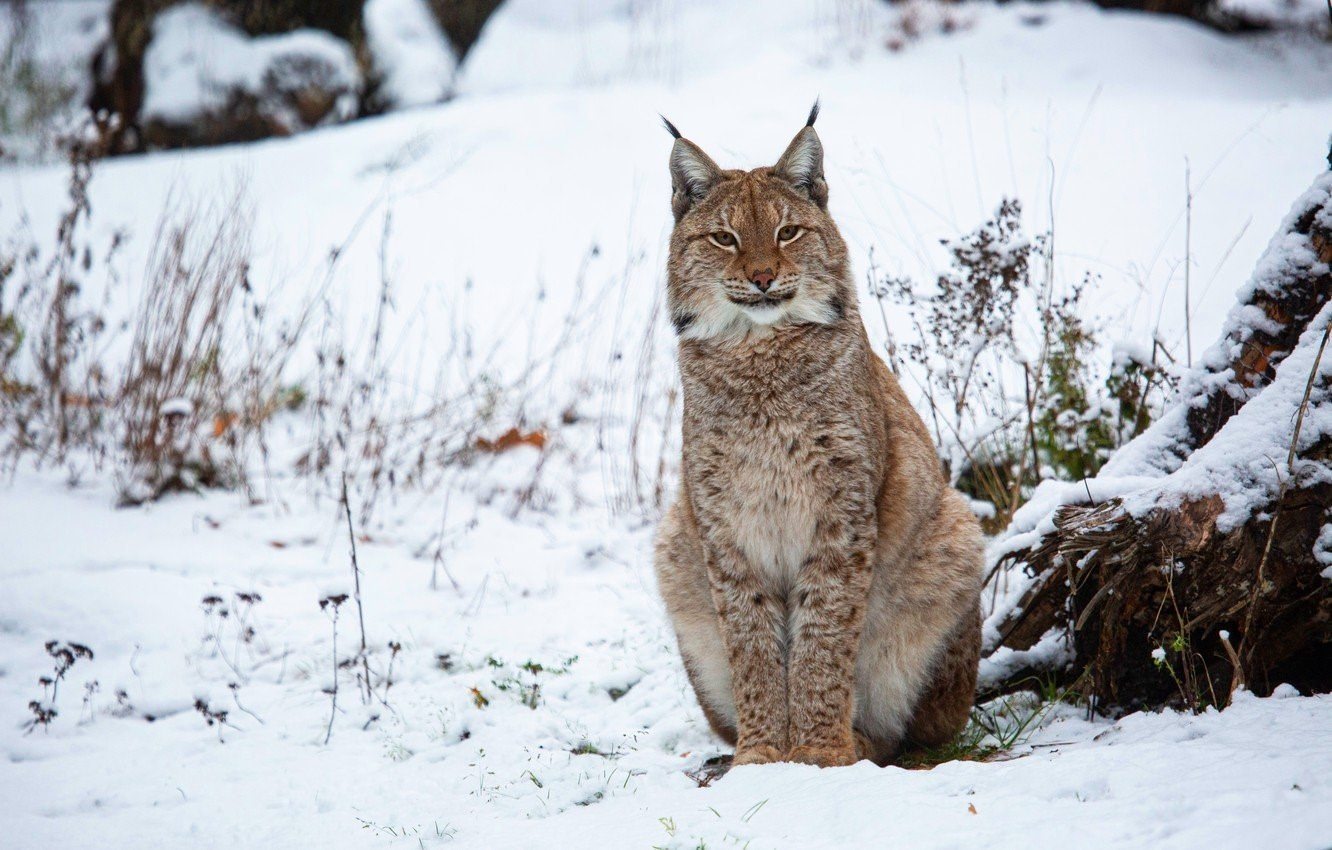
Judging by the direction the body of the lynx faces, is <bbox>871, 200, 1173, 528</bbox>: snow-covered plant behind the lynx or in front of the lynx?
behind

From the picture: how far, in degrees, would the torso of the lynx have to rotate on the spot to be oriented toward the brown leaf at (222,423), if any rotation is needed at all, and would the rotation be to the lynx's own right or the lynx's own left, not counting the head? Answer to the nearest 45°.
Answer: approximately 135° to the lynx's own right

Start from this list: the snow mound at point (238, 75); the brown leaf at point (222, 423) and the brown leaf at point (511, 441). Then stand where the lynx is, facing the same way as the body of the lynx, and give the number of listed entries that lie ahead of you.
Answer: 0

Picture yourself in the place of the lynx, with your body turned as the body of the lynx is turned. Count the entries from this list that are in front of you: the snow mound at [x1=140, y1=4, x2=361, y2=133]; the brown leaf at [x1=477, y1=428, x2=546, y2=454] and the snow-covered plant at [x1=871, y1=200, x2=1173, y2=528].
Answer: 0

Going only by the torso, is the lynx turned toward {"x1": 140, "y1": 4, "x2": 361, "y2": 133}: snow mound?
no

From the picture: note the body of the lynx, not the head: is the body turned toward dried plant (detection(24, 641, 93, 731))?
no

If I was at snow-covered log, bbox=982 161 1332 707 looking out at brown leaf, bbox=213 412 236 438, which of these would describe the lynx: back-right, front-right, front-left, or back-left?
front-left

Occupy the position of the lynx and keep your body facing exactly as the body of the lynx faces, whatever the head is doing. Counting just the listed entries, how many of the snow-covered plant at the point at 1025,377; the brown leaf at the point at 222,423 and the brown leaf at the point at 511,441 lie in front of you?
0

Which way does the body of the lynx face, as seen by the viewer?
toward the camera

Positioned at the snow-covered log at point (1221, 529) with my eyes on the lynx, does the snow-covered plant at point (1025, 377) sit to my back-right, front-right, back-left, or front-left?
front-right

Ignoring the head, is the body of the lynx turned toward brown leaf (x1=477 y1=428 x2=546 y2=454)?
no

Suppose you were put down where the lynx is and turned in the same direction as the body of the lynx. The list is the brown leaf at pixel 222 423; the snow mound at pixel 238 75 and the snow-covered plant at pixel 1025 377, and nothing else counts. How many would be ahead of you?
0

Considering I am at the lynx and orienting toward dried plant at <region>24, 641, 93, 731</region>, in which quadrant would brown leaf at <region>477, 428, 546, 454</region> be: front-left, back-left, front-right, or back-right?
front-right
